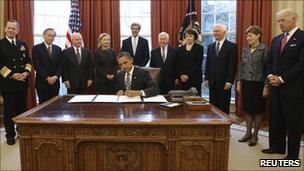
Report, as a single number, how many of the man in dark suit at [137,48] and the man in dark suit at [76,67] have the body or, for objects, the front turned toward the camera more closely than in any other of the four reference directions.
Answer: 2

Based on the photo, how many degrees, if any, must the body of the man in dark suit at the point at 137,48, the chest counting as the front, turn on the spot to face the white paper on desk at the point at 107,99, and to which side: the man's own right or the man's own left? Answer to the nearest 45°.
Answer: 0° — they already face it

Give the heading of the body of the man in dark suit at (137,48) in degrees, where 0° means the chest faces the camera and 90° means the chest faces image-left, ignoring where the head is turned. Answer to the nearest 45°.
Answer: approximately 0°

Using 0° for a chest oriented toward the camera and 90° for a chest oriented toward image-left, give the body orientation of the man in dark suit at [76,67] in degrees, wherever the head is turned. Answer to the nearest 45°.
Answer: approximately 0°

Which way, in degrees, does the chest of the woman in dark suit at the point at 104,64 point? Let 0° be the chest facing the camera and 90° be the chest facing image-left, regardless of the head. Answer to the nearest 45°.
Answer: approximately 315°
